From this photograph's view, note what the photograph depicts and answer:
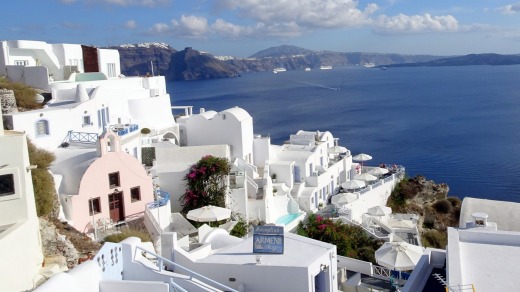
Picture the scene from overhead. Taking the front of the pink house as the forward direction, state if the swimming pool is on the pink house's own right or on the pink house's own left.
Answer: on the pink house's own left

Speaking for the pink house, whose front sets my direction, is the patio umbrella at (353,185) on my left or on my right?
on my left

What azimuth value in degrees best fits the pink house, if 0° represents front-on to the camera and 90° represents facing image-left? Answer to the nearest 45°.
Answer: approximately 315°

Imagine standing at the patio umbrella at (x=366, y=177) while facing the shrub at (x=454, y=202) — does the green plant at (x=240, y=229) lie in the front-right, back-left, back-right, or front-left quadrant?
back-right

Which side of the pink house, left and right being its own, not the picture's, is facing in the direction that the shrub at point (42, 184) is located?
right

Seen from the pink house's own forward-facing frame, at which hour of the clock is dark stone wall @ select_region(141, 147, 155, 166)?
The dark stone wall is roughly at 8 o'clock from the pink house.

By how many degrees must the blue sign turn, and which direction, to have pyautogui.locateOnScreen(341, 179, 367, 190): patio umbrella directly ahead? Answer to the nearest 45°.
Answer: approximately 180°

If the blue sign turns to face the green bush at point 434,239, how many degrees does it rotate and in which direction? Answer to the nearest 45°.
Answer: approximately 135° to its left

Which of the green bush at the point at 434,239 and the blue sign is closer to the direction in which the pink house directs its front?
the blue sign

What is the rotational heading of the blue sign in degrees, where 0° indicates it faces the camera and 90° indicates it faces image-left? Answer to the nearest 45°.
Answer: approximately 0°

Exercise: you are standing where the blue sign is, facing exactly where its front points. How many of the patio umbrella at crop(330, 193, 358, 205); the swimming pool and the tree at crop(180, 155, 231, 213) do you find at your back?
3

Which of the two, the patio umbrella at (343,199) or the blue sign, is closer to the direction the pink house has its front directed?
the blue sign
